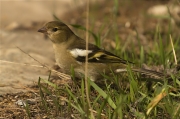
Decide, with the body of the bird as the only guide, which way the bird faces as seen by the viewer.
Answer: to the viewer's left
